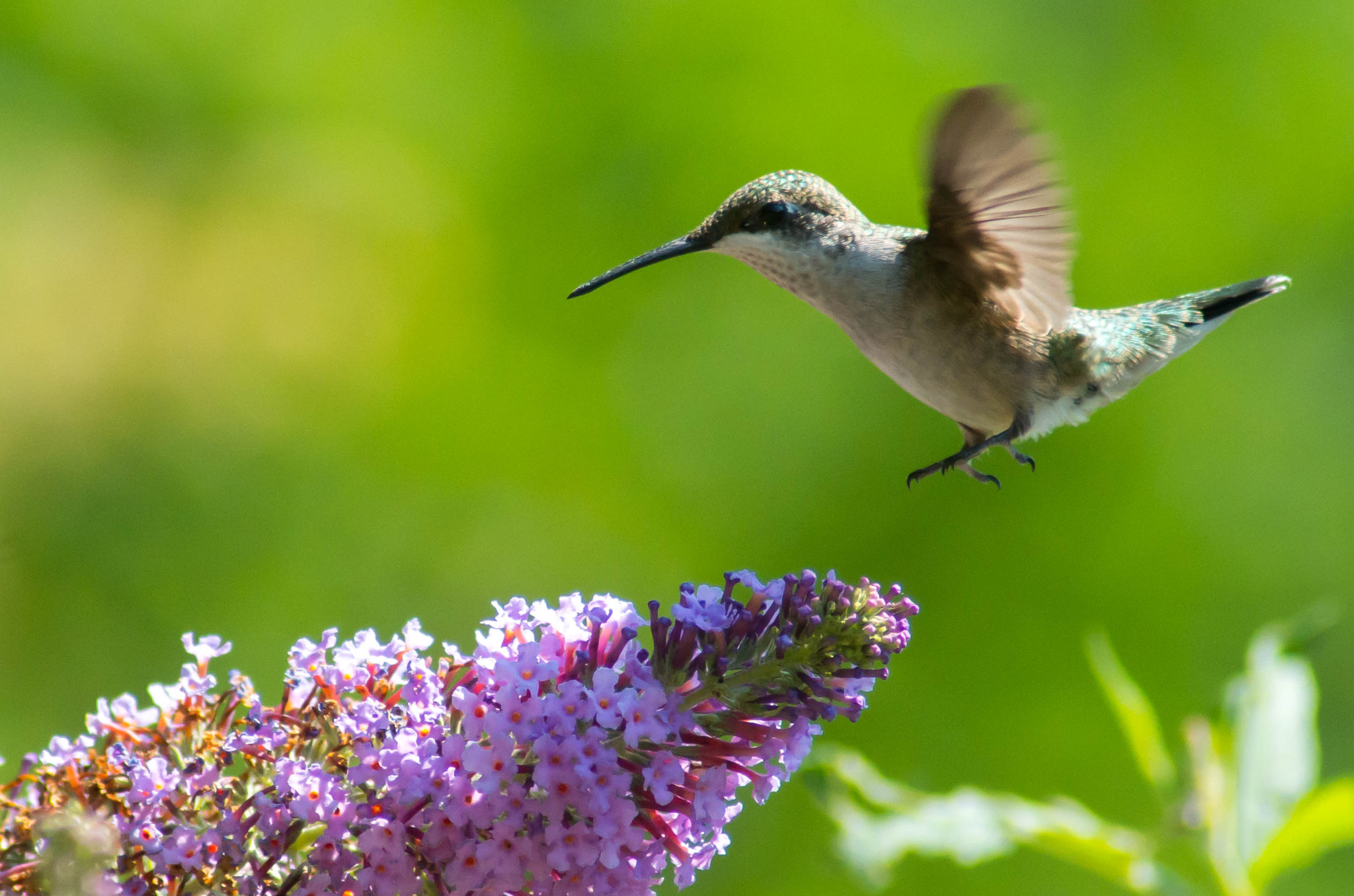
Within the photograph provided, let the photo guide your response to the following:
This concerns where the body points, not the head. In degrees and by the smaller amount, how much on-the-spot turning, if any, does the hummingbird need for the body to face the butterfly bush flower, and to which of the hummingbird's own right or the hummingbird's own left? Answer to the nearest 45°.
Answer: approximately 45° to the hummingbird's own left

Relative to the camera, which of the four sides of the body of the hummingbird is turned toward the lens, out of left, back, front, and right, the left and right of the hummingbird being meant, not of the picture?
left
